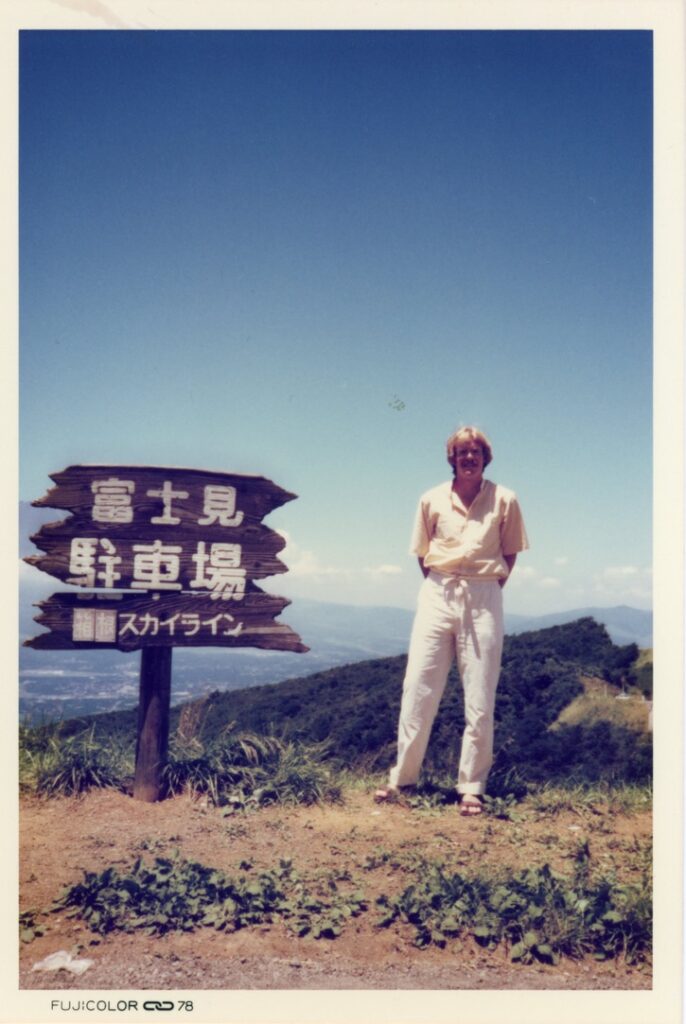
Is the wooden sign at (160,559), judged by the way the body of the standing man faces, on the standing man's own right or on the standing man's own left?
on the standing man's own right

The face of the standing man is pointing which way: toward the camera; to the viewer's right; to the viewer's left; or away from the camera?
toward the camera

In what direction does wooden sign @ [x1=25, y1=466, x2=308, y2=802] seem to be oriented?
toward the camera

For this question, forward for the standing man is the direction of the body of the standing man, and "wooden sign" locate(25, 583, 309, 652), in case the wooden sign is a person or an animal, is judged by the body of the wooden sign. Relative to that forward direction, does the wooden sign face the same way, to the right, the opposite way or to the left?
the same way

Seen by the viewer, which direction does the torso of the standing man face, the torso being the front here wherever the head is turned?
toward the camera

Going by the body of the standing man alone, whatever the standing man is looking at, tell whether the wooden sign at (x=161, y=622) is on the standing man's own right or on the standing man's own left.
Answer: on the standing man's own right

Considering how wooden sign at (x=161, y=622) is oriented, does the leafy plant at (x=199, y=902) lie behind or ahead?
ahead

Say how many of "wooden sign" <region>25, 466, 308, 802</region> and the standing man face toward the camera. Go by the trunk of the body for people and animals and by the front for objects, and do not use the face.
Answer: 2

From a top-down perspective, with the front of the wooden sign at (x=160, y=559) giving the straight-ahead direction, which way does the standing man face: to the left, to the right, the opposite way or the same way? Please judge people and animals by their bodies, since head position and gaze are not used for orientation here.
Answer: the same way

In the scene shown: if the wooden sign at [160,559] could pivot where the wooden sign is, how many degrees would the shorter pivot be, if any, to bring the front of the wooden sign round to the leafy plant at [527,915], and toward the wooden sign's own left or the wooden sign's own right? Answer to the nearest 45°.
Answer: approximately 45° to the wooden sign's own left
